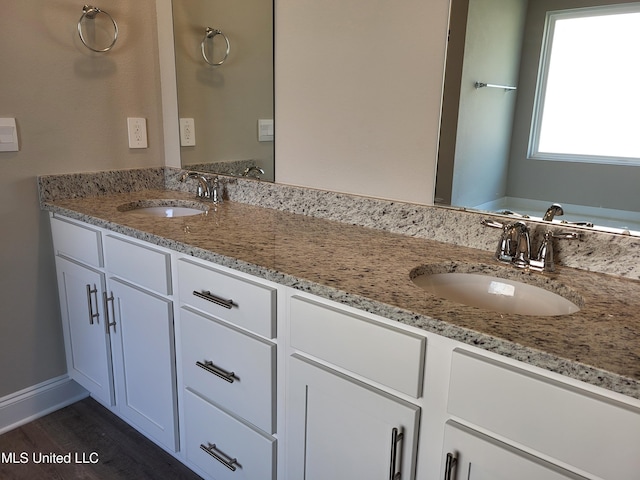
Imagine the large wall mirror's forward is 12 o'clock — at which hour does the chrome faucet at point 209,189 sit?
The chrome faucet is roughly at 2 o'clock from the large wall mirror.

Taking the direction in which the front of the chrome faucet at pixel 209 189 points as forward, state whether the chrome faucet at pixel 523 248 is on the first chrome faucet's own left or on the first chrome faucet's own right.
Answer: on the first chrome faucet's own left

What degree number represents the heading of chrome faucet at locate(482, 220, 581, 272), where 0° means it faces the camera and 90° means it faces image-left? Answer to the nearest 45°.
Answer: approximately 45°

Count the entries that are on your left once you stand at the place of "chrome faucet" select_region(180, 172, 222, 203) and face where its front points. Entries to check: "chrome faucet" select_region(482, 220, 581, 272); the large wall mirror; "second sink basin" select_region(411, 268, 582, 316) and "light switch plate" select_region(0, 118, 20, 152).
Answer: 3

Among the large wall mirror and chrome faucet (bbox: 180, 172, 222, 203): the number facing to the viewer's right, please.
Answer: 0

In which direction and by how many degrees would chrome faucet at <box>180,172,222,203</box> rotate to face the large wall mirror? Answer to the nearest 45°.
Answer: approximately 90° to its left

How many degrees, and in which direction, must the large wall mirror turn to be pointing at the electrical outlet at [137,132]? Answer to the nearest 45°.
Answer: approximately 45° to its right

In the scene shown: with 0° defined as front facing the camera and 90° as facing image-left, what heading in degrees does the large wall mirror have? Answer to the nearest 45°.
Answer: approximately 45°

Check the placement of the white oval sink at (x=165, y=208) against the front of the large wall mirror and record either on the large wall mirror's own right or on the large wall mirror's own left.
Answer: on the large wall mirror's own right

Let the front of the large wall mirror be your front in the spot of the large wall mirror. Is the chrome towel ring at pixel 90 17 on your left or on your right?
on your right
